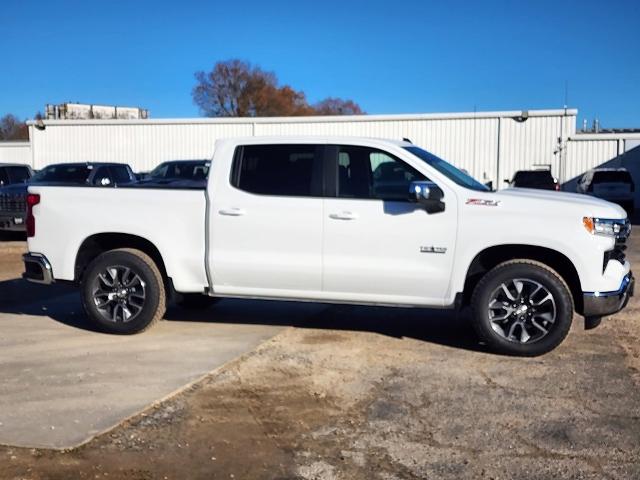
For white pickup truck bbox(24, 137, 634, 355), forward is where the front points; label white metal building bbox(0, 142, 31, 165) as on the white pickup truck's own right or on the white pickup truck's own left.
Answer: on the white pickup truck's own left

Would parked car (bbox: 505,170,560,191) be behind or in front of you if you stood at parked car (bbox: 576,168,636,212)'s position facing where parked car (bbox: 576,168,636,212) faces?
in front

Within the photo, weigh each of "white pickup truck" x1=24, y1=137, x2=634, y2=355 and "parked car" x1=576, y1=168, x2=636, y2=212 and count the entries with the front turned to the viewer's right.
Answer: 1

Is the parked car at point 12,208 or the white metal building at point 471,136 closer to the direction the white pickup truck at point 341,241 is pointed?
the white metal building

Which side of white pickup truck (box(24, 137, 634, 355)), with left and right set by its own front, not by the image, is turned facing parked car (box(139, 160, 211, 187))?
left

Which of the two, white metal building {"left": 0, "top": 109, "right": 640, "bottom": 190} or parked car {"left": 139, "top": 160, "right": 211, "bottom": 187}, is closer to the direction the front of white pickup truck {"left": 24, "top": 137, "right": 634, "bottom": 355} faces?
the white metal building

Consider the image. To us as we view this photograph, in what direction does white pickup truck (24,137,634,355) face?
facing to the right of the viewer

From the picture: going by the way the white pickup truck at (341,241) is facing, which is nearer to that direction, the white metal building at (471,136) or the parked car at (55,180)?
the white metal building
